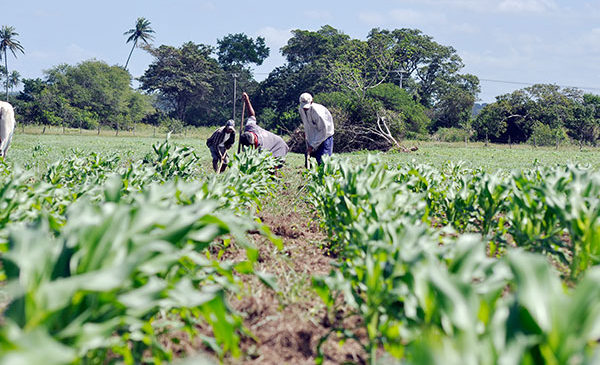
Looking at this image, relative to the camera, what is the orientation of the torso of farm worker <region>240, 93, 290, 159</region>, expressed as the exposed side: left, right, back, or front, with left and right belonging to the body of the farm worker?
left

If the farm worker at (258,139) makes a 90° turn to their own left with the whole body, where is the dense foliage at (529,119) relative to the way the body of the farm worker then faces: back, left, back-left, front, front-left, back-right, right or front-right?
back-left

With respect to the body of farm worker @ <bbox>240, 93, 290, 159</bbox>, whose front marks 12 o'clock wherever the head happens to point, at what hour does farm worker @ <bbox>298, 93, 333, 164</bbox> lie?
farm worker @ <bbox>298, 93, 333, 164</bbox> is roughly at 6 o'clock from farm worker @ <bbox>240, 93, 290, 159</bbox>.

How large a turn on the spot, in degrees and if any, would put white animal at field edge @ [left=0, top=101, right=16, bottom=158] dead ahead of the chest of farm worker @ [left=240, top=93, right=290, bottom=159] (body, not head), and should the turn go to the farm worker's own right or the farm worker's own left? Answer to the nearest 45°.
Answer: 0° — they already face it

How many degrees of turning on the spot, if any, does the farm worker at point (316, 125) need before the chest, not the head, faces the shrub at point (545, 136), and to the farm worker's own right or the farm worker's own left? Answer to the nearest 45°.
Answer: approximately 180°

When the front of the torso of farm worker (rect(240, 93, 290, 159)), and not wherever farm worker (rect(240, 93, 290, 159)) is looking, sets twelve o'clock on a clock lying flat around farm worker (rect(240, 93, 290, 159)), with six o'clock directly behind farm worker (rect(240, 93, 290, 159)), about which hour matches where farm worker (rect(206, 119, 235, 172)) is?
farm worker (rect(206, 119, 235, 172)) is roughly at 12 o'clock from farm worker (rect(240, 93, 290, 159)).

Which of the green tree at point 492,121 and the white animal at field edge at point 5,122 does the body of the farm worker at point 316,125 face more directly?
the white animal at field edge

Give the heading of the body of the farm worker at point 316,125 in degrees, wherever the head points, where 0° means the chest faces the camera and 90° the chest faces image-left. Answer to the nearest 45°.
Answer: approximately 45°

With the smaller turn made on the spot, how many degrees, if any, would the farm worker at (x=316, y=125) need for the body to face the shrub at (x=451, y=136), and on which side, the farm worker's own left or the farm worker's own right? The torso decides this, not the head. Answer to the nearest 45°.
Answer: approximately 135° to the farm worker's own right
